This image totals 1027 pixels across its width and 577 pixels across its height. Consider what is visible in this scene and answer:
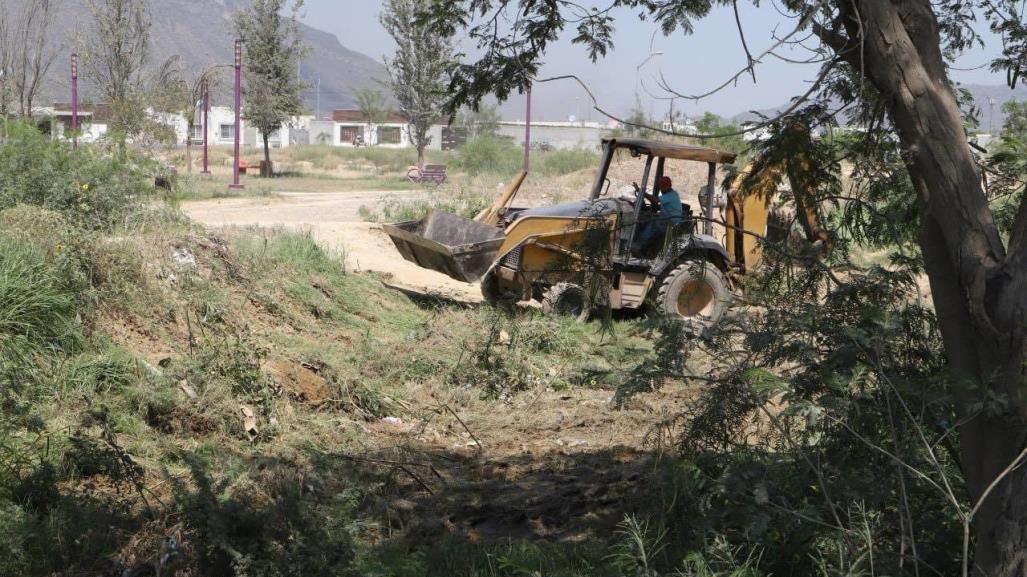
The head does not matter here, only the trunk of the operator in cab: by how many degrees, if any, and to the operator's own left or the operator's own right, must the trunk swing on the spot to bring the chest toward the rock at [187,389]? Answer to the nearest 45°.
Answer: approximately 45° to the operator's own left

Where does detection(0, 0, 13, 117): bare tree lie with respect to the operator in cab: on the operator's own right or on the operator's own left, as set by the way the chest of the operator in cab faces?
on the operator's own right

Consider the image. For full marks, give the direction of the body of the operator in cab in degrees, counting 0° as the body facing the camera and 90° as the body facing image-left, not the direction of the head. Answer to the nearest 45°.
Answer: approximately 90°

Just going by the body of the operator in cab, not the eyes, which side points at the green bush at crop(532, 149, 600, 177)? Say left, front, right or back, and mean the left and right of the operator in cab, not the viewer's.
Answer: right

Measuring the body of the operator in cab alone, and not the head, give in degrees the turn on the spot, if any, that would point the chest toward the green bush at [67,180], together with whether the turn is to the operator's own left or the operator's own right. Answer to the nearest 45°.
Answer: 0° — they already face it

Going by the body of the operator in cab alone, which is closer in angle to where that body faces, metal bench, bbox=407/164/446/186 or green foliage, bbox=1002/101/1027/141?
the metal bench

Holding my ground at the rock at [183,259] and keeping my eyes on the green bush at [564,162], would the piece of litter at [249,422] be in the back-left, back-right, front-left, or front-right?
back-right

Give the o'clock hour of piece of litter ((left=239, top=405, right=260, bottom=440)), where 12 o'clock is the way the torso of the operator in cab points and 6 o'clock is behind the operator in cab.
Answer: The piece of litter is roughly at 10 o'clock from the operator in cab.

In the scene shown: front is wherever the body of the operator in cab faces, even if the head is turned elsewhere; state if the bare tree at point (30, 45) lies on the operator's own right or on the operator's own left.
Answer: on the operator's own right

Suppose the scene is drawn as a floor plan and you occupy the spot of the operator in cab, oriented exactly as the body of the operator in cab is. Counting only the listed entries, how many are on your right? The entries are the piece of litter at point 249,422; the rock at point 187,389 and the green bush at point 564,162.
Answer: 1

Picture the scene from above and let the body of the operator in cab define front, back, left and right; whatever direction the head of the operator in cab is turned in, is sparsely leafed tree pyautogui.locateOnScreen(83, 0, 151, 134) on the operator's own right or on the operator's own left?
on the operator's own right

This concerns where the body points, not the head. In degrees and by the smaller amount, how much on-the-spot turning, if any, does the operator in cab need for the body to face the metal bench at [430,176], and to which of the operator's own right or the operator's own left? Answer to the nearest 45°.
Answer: approximately 90° to the operator's own right

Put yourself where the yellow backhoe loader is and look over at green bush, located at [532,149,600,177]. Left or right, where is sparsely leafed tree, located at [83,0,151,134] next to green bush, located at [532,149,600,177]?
left
